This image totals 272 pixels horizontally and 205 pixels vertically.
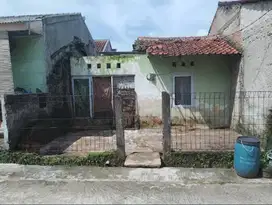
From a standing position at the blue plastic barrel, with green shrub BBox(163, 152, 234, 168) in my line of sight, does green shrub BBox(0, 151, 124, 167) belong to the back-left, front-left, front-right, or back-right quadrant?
front-left

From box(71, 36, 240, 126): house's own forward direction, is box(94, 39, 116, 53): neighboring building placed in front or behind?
behind

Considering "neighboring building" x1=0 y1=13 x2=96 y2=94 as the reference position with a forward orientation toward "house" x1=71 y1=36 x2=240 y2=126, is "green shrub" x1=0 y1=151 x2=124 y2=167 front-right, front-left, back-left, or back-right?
front-right

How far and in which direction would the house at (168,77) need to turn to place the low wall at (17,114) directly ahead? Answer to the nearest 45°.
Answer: approximately 45° to its right

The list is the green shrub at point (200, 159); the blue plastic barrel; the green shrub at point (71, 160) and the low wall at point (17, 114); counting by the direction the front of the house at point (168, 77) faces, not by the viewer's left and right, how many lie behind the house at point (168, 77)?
0

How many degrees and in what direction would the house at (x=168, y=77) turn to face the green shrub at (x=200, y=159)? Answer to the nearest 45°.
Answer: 0° — it already faces it

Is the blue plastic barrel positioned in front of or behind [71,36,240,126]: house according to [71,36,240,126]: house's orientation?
in front

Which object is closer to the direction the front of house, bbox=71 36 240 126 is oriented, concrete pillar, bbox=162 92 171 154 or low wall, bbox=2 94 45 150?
the concrete pillar

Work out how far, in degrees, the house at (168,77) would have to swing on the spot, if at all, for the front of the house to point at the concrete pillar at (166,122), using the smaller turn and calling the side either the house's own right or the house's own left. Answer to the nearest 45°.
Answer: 0° — it already faces it

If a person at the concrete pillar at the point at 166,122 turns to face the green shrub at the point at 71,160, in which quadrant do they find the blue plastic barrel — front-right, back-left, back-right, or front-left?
back-left

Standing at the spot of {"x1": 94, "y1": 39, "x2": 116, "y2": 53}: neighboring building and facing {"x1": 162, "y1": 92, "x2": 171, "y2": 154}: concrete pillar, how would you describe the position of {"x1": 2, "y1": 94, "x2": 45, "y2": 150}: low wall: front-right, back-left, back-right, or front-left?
front-right

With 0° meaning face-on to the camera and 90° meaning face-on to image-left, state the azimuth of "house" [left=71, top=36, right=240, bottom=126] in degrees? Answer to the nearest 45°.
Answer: approximately 0°

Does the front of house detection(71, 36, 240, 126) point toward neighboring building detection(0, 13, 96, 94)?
no

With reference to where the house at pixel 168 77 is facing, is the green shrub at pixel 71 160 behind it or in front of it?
in front
